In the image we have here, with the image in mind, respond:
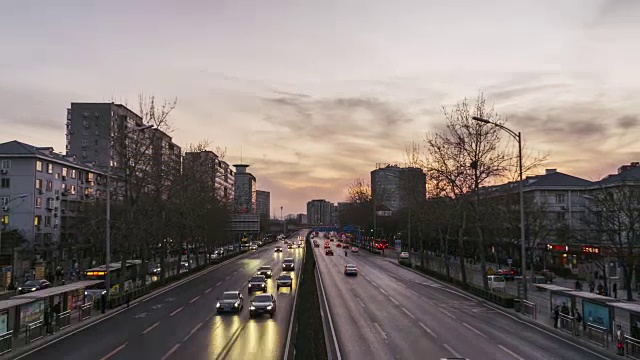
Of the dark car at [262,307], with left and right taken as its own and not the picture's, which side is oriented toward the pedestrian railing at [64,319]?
right

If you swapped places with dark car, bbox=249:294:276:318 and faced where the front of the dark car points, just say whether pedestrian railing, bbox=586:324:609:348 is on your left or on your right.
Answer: on your left

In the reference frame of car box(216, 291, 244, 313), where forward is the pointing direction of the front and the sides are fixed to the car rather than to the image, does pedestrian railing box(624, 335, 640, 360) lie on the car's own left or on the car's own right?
on the car's own left

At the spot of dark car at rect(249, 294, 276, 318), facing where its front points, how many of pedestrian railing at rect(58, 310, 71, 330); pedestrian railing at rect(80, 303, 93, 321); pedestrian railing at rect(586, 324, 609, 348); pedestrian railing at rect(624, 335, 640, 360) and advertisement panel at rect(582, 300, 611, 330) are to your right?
2

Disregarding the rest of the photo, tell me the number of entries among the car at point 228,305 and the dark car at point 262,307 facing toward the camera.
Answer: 2

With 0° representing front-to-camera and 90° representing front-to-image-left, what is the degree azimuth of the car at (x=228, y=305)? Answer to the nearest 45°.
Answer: approximately 0°

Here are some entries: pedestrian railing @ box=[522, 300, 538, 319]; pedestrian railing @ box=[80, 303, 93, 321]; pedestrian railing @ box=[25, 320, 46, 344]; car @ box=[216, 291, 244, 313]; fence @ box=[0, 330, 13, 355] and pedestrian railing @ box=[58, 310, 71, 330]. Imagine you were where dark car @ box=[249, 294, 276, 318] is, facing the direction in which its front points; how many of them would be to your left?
1

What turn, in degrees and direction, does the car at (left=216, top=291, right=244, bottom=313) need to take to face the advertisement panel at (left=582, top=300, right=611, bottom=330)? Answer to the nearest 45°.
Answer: approximately 45° to its left

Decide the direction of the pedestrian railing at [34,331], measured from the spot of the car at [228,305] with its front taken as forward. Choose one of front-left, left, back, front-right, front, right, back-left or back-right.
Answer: front-right

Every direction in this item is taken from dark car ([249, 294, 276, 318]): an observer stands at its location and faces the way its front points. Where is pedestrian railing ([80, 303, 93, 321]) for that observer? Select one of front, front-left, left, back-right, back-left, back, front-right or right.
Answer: right

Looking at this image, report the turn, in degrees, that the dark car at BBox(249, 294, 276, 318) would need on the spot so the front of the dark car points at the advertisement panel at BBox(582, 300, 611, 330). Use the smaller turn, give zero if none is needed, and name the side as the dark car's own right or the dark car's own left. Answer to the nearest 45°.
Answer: approximately 45° to the dark car's own left

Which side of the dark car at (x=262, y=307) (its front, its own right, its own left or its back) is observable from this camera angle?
front

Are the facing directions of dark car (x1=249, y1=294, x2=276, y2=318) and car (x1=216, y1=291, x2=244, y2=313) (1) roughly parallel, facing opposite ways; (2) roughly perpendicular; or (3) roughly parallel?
roughly parallel

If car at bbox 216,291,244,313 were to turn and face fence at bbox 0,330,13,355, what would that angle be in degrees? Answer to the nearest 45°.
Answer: approximately 45° to its right

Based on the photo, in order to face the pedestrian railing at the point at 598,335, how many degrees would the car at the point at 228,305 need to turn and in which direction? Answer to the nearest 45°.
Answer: approximately 45° to its left

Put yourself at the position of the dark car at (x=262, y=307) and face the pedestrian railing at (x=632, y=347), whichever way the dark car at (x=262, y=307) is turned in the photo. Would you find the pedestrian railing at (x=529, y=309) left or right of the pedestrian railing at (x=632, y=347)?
left
